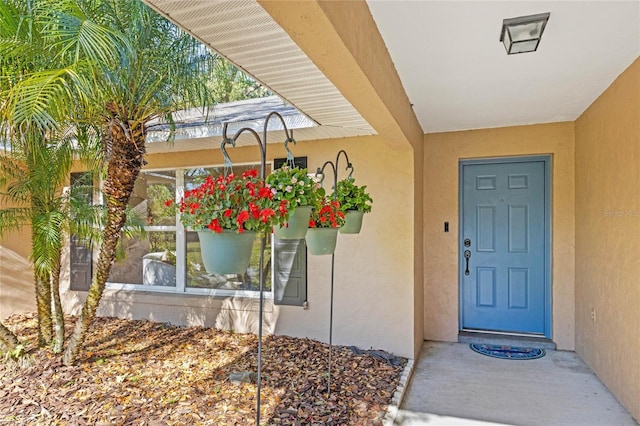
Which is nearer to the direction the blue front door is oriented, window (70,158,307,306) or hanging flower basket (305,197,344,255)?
the hanging flower basket

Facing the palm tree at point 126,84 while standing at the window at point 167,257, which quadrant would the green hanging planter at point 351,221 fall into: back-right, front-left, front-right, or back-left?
front-left

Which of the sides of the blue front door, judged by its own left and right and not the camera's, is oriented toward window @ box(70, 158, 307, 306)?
right

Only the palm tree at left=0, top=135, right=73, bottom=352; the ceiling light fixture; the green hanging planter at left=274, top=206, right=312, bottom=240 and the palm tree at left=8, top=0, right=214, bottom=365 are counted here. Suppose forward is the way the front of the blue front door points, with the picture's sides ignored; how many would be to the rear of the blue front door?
0

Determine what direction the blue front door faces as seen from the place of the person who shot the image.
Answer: facing the viewer

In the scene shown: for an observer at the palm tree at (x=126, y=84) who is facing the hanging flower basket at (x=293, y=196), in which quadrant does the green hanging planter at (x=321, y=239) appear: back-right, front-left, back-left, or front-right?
front-left

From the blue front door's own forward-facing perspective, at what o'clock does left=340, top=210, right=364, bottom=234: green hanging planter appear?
The green hanging planter is roughly at 1 o'clock from the blue front door.

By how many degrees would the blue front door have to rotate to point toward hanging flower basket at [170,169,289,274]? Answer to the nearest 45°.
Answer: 0° — it already faces it

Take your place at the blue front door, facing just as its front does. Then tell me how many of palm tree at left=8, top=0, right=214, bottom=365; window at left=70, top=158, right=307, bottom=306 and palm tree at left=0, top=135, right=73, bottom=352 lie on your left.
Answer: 0

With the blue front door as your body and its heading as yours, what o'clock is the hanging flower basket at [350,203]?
The hanging flower basket is roughly at 1 o'clock from the blue front door.

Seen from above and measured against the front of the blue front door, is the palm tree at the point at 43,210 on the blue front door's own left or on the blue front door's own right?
on the blue front door's own right

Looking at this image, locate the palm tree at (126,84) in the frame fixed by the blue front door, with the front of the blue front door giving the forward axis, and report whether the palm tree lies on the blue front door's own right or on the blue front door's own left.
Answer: on the blue front door's own right

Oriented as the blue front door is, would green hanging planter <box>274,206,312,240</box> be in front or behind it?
in front

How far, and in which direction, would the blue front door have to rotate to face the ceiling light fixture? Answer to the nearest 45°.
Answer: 0° — it already faces it

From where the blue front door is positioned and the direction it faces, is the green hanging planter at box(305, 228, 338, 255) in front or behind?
in front
